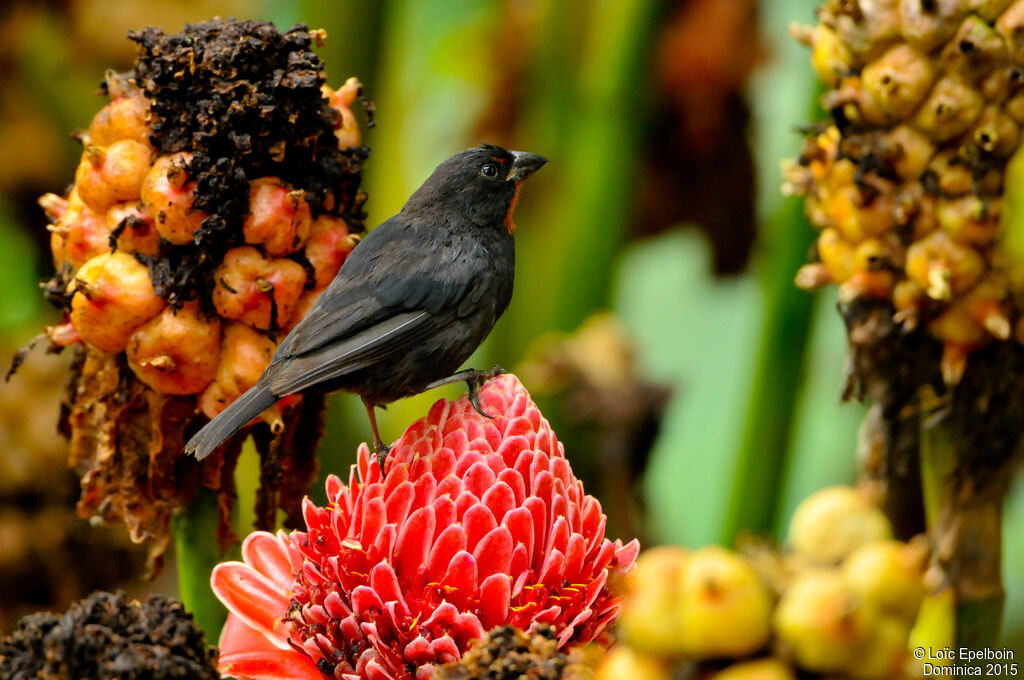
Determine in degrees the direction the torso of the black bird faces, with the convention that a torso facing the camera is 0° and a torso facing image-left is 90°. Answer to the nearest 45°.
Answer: approximately 270°

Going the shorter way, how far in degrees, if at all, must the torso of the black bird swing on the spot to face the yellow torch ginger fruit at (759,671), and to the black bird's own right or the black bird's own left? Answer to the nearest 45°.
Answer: approximately 90° to the black bird's own right

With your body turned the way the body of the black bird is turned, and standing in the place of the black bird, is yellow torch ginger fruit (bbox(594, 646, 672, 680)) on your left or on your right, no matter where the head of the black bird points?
on your right
